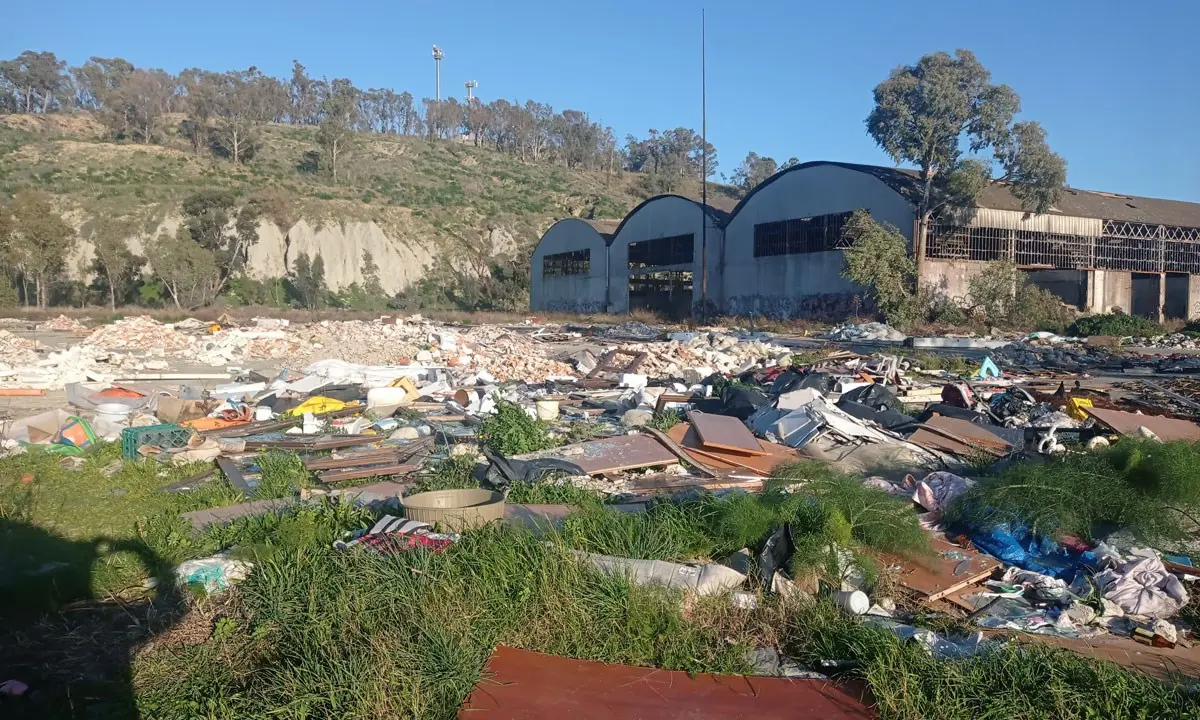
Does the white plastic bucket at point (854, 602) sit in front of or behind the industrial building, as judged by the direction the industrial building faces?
in front

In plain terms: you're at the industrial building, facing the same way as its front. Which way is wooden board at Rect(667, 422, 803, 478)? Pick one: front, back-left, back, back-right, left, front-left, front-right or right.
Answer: front-left

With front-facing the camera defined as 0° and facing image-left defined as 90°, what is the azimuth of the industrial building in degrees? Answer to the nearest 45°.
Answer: approximately 45°

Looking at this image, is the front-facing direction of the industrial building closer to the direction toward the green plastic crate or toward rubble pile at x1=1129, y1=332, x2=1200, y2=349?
the green plastic crate

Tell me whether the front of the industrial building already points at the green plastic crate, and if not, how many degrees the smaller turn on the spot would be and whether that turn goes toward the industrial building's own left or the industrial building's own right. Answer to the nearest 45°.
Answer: approximately 45° to the industrial building's own left

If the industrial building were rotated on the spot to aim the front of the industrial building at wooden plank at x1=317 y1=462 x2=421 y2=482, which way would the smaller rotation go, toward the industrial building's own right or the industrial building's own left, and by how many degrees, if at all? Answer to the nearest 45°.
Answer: approximately 45° to the industrial building's own left

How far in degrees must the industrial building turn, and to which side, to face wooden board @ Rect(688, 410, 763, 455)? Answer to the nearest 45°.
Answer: approximately 45° to its left

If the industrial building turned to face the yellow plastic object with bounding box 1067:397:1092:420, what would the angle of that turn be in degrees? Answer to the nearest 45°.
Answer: approximately 45° to its left

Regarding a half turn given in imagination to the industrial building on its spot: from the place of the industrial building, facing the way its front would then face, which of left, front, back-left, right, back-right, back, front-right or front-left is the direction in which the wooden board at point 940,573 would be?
back-right

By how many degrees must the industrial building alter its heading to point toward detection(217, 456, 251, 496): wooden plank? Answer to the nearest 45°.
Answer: approximately 45° to its left

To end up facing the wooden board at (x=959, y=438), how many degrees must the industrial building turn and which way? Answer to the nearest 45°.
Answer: approximately 45° to its left
